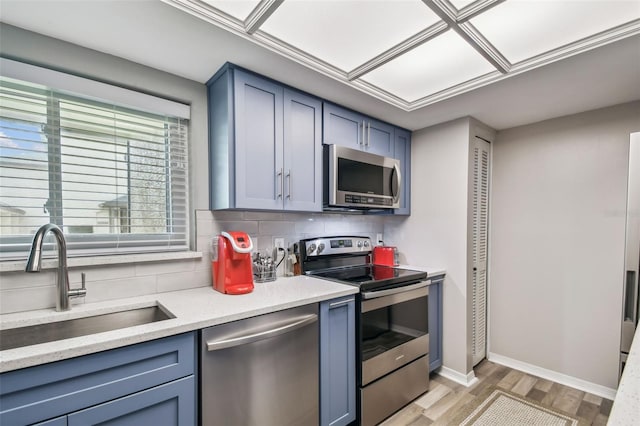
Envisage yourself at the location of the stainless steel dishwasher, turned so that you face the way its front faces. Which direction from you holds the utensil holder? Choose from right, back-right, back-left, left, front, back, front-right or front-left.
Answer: back-left

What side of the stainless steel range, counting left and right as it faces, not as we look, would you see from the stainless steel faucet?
right

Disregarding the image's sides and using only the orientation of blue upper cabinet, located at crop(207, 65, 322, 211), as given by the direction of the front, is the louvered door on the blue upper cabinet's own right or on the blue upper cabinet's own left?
on the blue upper cabinet's own left

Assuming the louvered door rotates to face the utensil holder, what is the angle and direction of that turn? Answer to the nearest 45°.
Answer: approximately 135° to its right

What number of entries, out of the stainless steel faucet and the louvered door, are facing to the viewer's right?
1

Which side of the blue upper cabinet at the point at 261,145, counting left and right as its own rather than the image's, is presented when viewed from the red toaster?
left

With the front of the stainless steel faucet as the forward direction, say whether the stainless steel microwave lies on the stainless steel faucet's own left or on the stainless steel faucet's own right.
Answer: on the stainless steel faucet's own left

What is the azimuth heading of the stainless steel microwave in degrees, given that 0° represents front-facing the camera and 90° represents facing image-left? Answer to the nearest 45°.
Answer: approximately 315°

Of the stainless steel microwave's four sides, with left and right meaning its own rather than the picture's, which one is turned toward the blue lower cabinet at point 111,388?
right
